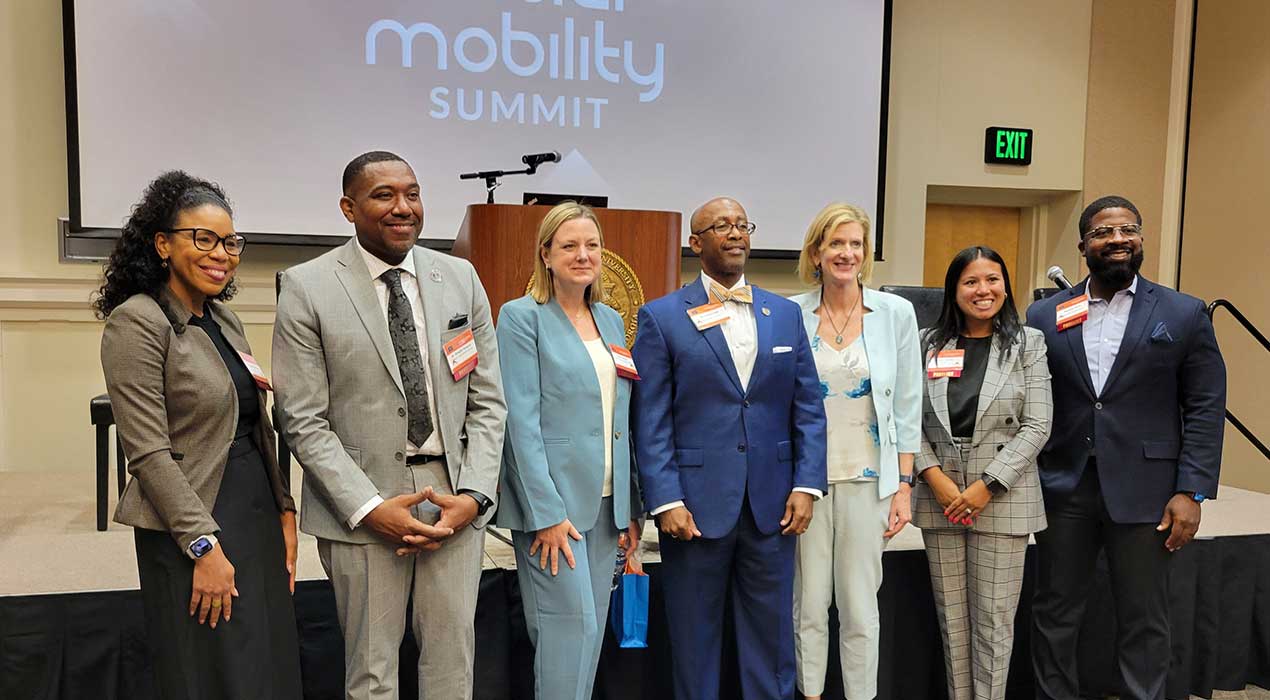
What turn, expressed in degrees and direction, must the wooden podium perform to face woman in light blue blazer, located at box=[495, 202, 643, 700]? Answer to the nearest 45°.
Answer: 0° — it already faces them

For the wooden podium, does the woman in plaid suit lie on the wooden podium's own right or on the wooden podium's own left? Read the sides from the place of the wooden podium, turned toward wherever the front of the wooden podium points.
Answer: on the wooden podium's own left

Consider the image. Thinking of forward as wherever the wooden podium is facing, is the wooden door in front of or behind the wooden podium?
behind

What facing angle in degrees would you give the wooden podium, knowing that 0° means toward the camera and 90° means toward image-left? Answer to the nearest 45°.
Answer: approximately 0°

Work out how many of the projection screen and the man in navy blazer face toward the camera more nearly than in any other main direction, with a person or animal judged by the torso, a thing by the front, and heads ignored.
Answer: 2

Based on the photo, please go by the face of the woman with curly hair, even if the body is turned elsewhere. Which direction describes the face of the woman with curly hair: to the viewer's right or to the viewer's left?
to the viewer's right

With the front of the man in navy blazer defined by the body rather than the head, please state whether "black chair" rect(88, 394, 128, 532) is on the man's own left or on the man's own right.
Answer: on the man's own right

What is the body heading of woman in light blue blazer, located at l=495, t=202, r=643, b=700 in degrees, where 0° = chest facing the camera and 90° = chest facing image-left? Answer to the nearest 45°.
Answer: approximately 315°
